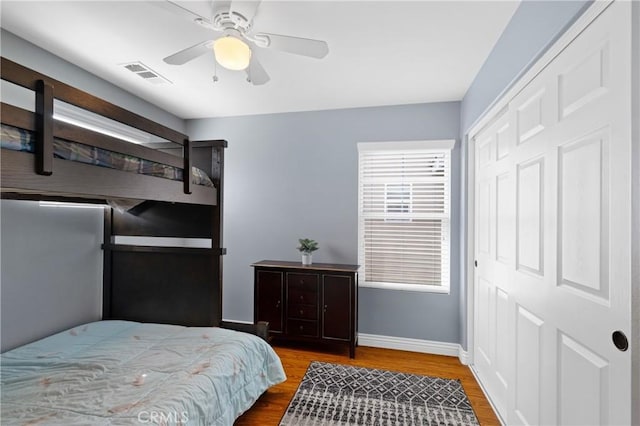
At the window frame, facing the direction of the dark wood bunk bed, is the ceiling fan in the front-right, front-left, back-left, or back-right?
front-left

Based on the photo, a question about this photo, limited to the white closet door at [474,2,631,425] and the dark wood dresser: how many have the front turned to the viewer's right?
0

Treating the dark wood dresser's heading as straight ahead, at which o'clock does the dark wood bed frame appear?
The dark wood bed frame is roughly at 2 o'clock from the dark wood dresser.

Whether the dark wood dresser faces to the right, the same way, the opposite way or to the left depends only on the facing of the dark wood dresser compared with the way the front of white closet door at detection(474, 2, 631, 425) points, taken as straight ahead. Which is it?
to the left

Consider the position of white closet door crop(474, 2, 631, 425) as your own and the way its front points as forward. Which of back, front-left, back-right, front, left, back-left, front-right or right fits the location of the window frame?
right

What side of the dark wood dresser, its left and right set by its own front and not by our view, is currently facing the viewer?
front

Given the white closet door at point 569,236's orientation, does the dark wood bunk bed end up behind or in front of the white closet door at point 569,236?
in front

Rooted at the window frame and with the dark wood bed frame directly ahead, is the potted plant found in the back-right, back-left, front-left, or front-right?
front-right

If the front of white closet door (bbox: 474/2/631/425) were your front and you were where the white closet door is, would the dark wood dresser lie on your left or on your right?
on your right

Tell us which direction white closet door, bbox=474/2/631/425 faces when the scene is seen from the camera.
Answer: facing the viewer and to the left of the viewer

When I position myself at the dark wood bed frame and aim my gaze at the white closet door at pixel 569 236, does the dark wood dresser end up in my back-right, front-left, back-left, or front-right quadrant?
front-left

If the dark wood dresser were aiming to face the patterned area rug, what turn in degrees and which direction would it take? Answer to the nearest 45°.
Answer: approximately 45° to its left

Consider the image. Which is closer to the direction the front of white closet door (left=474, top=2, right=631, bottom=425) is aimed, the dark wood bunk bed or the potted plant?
the dark wood bunk bed

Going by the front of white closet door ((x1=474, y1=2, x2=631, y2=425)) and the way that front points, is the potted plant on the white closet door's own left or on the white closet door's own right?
on the white closet door's own right
